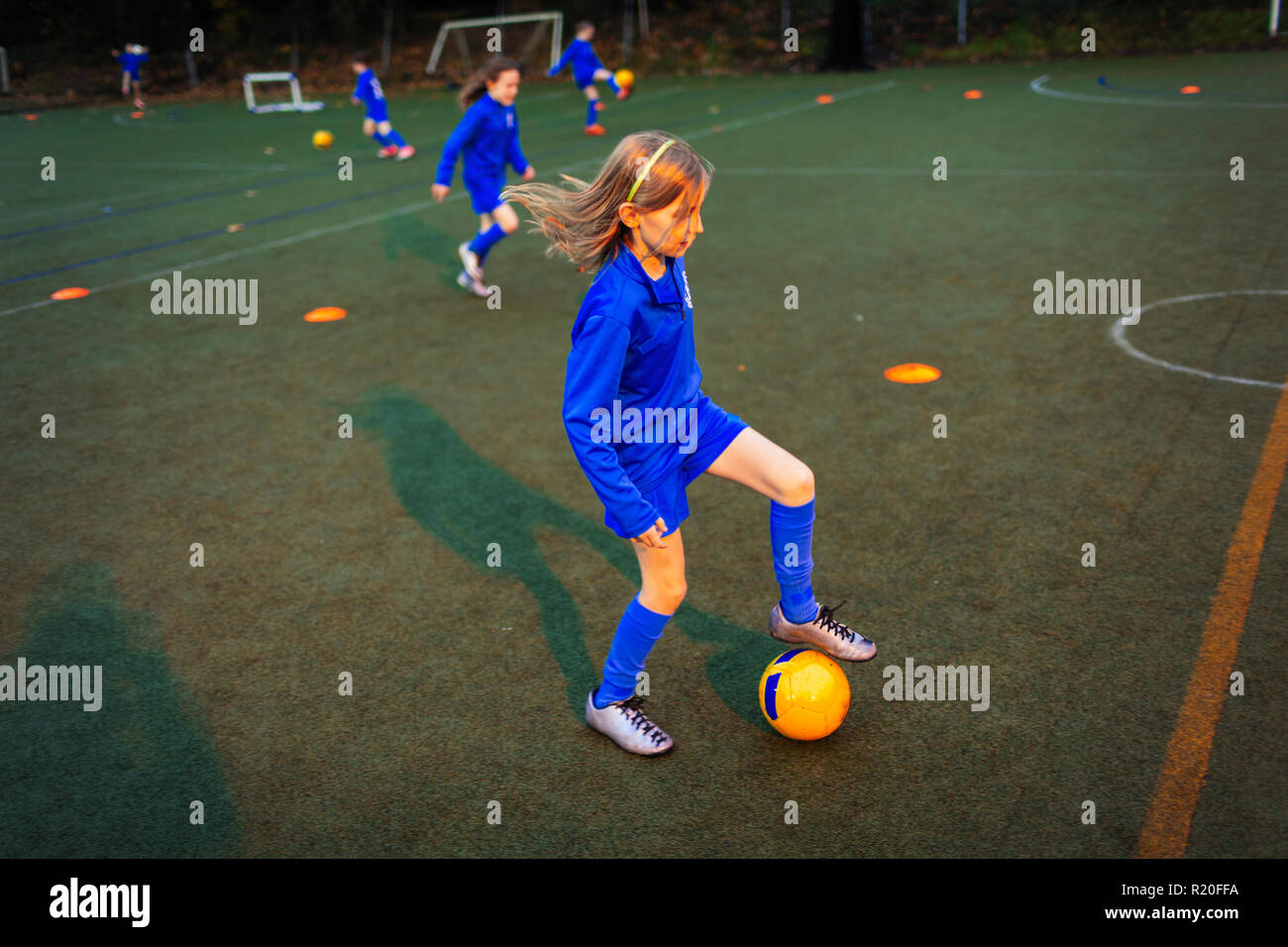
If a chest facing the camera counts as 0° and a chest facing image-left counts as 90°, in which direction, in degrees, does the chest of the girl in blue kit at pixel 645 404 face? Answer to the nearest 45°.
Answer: approximately 315°

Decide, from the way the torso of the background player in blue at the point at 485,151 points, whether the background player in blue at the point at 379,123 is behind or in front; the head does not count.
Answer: behind

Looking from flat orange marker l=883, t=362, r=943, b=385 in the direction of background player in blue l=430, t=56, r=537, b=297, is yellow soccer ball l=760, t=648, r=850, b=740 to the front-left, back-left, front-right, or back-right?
back-left

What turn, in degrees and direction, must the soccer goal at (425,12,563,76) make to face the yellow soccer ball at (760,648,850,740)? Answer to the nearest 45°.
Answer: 0° — it already faces it

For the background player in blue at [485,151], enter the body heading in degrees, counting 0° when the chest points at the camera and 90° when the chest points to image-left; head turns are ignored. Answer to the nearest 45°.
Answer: approximately 315°

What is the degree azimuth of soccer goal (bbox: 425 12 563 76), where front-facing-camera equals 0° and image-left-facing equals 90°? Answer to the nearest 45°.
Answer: approximately 0°

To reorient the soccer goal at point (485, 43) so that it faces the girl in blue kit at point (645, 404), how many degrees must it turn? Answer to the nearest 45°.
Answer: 0° — it already faces them

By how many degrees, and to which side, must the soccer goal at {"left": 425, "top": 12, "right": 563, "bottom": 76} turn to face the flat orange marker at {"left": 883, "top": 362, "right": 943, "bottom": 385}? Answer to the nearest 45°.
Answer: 0° — it already faces it
